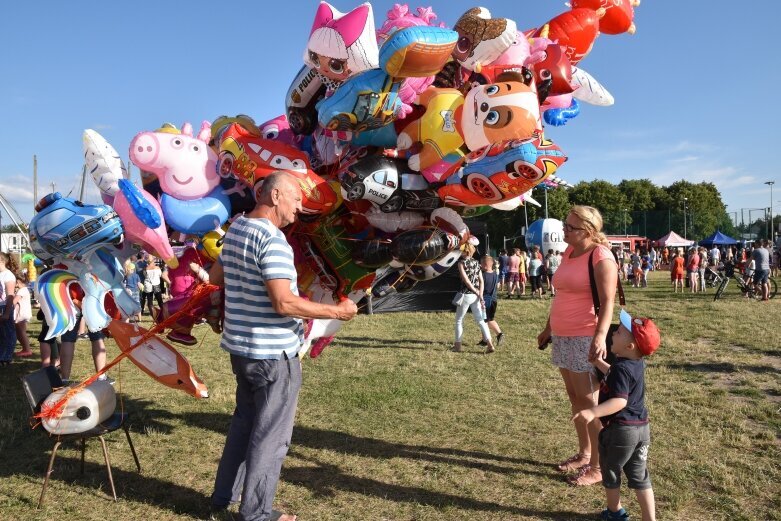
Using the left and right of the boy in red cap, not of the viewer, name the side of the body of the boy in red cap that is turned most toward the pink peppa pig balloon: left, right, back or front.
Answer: front

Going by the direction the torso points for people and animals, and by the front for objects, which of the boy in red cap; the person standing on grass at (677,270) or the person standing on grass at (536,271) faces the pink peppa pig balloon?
the boy in red cap

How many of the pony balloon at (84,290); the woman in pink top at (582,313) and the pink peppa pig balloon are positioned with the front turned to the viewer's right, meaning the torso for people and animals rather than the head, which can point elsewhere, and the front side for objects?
1

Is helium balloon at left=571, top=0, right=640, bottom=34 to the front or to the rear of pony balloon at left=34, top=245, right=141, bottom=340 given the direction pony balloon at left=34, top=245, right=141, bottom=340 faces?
to the front

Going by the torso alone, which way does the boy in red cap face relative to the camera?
to the viewer's left

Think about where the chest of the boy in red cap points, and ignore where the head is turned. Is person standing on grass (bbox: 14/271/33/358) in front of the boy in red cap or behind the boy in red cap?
in front

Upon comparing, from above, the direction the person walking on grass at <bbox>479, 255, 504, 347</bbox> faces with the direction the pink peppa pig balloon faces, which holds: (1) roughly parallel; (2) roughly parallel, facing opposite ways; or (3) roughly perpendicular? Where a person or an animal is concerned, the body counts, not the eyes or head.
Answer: roughly perpendicular

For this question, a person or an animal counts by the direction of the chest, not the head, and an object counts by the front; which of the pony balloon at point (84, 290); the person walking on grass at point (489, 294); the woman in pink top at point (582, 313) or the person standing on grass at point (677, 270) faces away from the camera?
the person standing on grass at point (677, 270)
